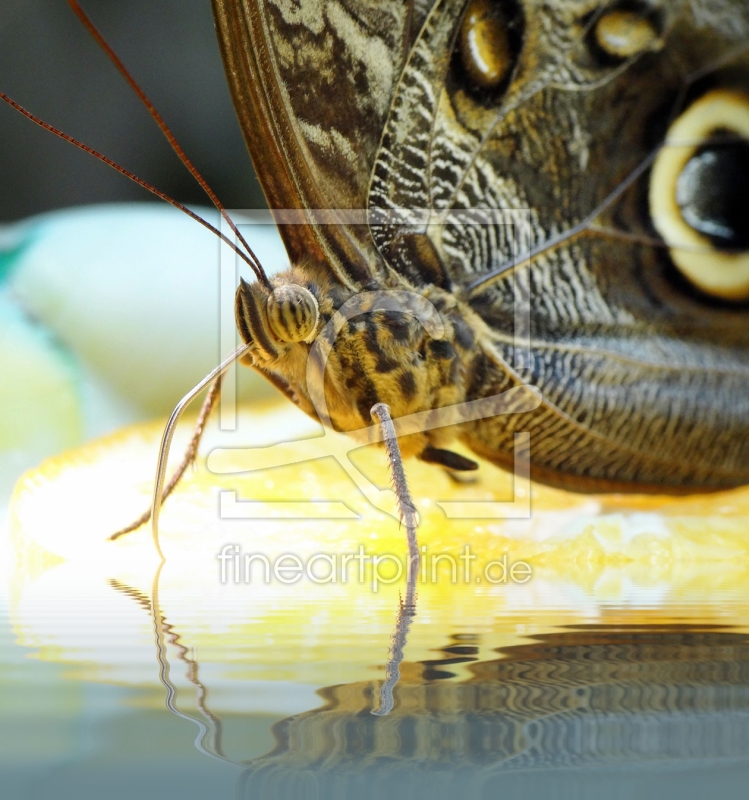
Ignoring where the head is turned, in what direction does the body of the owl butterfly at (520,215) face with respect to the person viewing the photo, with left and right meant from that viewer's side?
facing to the left of the viewer
